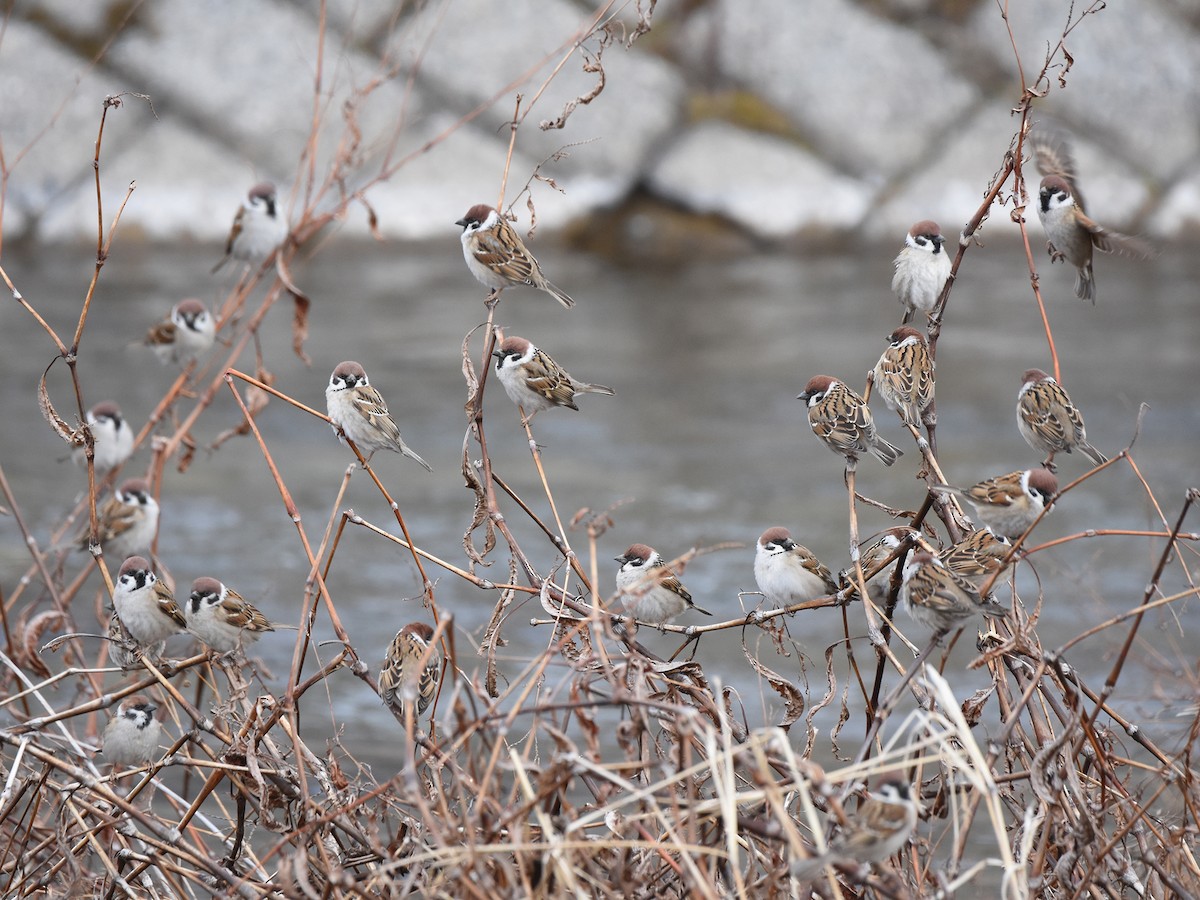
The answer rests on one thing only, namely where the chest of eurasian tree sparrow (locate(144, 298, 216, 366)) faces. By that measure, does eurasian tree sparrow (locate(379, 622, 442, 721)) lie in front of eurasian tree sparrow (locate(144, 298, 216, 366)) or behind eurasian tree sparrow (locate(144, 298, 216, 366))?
in front

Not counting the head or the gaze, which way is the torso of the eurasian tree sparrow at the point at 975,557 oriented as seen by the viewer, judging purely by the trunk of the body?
to the viewer's right

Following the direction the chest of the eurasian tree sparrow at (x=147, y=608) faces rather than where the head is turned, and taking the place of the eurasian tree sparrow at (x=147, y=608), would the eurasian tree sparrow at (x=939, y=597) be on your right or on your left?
on your left

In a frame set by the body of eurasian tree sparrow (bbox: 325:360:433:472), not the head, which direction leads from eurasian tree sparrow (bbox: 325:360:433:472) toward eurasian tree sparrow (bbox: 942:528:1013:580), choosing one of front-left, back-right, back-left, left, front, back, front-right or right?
left

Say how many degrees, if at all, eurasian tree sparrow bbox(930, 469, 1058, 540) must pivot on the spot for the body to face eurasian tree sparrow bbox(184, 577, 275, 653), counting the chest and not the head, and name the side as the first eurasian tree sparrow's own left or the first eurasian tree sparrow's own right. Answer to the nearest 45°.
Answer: approximately 180°

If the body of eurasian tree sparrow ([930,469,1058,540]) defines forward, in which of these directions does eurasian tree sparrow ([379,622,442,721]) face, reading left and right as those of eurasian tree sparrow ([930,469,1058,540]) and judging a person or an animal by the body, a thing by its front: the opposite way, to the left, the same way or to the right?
to the left

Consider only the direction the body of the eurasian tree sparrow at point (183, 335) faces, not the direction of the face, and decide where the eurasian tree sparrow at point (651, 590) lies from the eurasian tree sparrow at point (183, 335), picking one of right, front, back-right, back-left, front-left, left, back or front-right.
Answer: front

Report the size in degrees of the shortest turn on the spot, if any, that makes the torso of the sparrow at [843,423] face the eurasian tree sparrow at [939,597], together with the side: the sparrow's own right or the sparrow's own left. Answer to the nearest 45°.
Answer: approximately 180°

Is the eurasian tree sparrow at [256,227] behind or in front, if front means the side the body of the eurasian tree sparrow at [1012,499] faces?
behind

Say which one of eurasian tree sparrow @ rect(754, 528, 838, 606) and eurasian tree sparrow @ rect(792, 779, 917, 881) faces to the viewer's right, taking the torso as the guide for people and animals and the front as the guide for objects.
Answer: eurasian tree sparrow @ rect(792, 779, 917, 881)

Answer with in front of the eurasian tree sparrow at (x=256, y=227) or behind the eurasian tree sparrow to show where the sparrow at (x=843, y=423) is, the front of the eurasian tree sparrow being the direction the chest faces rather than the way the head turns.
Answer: in front
